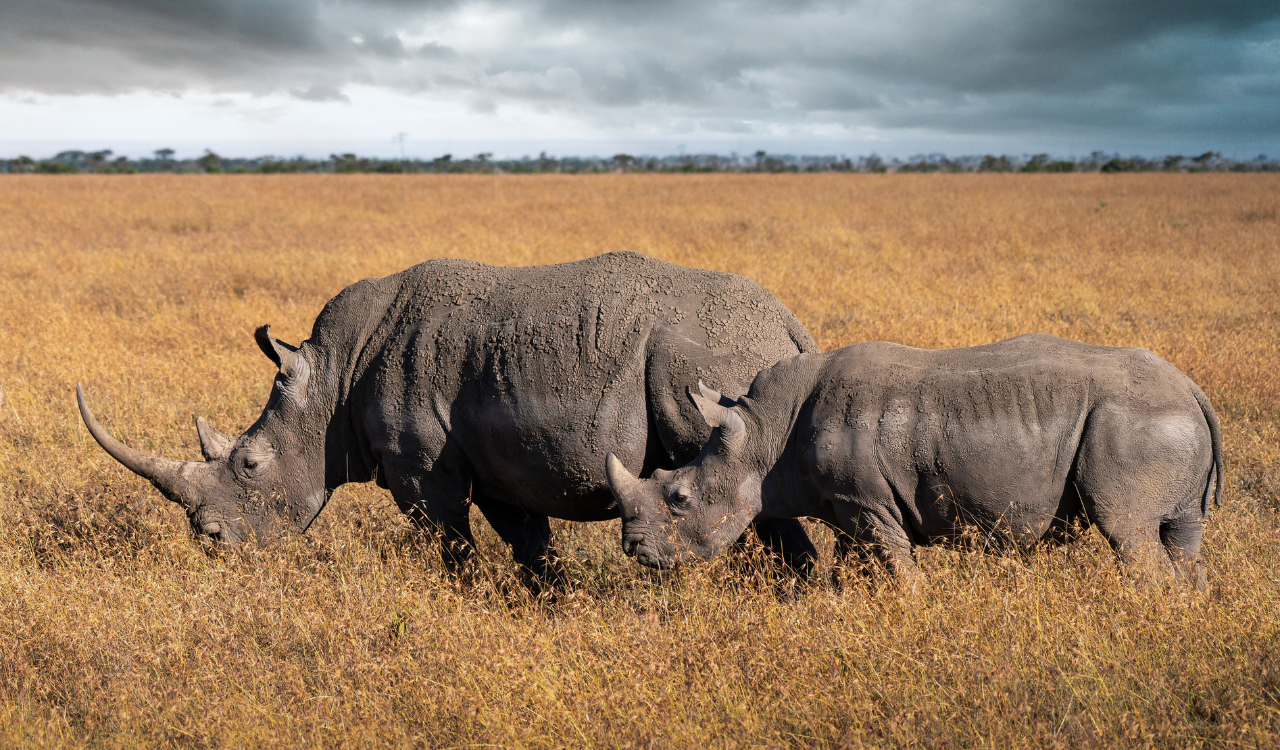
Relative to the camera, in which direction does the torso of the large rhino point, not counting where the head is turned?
to the viewer's left

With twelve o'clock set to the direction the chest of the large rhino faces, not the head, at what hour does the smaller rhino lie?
The smaller rhino is roughly at 7 o'clock from the large rhino.

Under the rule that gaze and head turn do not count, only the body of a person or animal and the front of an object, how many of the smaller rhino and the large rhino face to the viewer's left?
2

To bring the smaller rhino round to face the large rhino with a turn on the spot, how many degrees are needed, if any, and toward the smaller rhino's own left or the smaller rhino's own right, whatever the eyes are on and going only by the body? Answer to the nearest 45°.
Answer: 0° — it already faces it

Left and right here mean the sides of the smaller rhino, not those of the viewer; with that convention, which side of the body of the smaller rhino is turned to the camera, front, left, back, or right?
left
